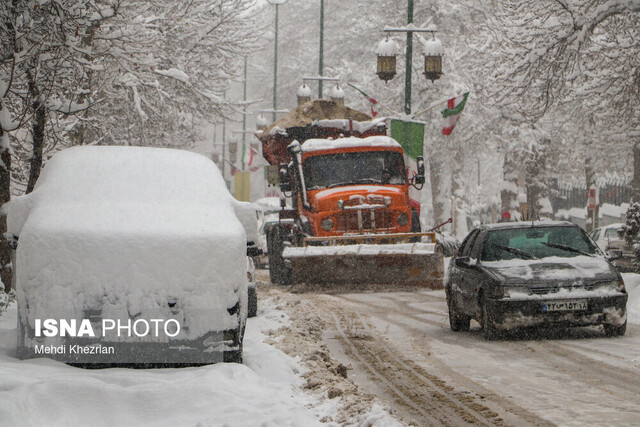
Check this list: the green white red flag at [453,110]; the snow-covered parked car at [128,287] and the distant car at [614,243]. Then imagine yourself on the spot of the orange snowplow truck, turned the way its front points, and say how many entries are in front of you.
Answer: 1

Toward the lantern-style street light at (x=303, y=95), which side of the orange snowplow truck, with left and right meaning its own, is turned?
back

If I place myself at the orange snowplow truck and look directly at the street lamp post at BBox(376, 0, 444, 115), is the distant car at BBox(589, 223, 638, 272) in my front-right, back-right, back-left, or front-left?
front-right

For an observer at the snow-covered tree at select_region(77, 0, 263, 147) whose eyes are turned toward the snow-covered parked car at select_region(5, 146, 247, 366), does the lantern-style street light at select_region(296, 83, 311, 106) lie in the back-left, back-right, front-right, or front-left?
back-left

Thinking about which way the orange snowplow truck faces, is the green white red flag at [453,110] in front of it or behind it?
behind

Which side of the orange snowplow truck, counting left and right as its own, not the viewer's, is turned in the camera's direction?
front

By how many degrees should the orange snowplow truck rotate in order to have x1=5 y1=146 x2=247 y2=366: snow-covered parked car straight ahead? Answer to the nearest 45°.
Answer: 0° — it already faces it

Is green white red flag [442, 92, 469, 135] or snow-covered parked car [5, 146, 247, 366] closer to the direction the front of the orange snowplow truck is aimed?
the snow-covered parked car

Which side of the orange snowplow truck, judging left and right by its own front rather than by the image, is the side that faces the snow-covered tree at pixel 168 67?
right

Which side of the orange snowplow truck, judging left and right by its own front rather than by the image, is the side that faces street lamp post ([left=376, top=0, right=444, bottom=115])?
back

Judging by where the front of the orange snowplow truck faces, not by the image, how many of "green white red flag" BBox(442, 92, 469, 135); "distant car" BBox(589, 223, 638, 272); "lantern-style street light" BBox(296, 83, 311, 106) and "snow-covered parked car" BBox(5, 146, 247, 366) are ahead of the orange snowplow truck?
1
